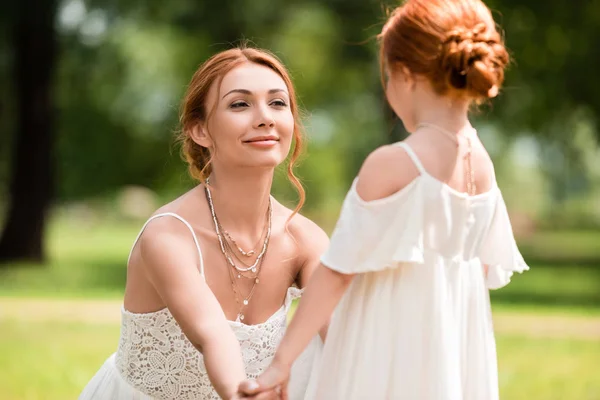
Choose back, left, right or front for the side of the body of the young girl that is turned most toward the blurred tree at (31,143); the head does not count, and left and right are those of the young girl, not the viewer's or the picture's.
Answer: front

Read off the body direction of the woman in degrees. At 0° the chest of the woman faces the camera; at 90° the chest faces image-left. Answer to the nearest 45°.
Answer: approximately 315°

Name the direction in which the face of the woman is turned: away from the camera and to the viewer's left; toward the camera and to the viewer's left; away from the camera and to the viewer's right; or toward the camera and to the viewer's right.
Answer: toward the camera and to the viewer's right

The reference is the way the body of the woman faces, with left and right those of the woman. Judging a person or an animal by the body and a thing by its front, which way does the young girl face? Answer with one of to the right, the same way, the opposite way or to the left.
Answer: the opposite way

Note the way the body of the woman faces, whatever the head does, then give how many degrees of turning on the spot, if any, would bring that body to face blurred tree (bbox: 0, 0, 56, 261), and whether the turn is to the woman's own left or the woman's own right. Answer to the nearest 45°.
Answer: approximately 135° to the woman's own left

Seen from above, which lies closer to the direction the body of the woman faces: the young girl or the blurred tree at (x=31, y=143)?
the young girl

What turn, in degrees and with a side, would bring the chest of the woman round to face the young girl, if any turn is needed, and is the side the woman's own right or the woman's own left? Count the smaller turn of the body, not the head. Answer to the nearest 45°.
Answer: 0° — they already face them

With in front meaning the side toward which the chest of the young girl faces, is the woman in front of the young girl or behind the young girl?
in front

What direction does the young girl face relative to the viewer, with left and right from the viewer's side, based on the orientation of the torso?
facing away from the viewer and to the left of the viewer
